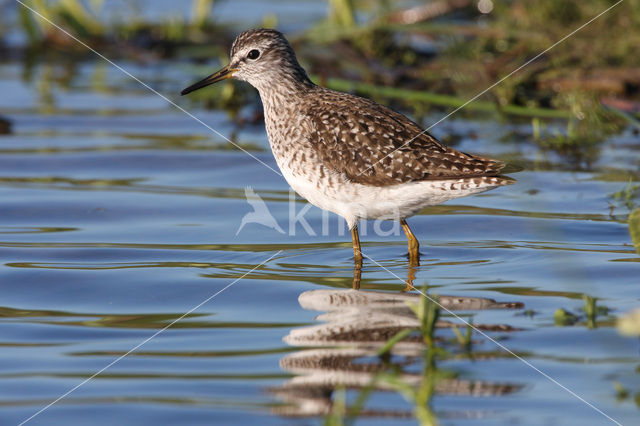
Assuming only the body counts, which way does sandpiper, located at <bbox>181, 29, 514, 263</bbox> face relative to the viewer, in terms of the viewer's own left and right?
facing to the left of the viewer
